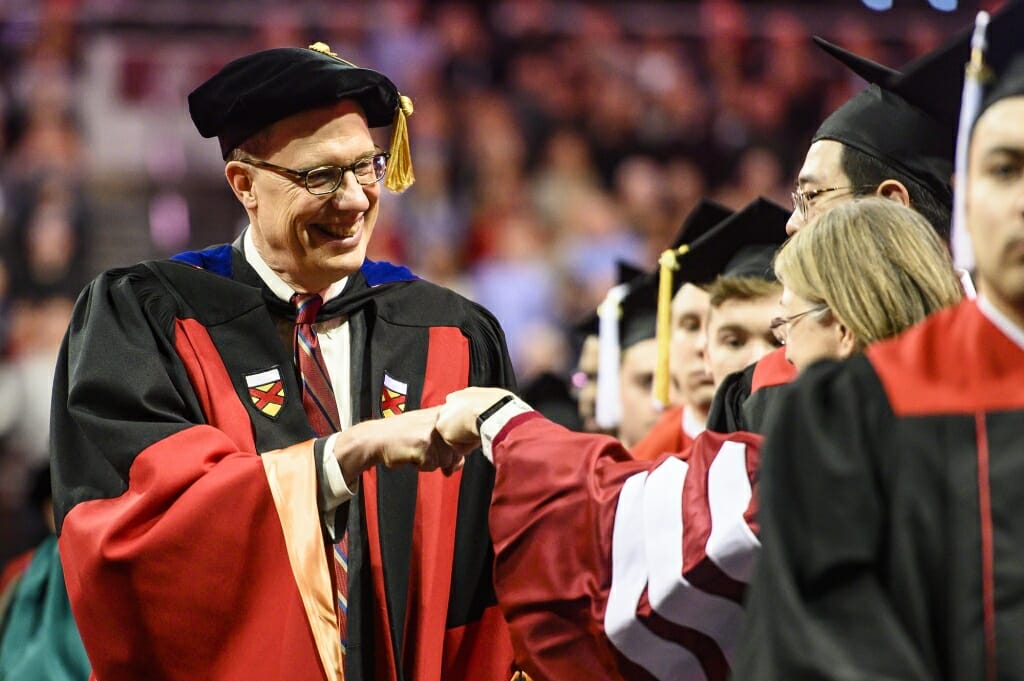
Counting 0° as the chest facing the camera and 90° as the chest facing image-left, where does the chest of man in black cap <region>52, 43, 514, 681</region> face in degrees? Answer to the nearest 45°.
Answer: approximately 315°

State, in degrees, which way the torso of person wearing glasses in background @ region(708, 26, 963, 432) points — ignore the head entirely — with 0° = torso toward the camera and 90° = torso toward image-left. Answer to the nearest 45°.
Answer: approximately 90°

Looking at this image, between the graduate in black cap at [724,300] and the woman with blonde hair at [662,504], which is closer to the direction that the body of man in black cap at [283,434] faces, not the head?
the woman with blonde hair

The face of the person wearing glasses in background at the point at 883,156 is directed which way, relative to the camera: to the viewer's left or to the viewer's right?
to the viewer's left

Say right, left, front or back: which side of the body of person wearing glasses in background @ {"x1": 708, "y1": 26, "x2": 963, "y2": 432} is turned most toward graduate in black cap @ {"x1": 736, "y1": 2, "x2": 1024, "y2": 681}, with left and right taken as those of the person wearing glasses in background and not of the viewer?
left

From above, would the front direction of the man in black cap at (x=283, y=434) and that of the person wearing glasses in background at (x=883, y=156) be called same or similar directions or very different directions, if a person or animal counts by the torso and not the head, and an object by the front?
very different directions

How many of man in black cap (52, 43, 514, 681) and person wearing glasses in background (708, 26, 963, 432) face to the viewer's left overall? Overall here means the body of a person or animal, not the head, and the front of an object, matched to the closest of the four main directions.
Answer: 1

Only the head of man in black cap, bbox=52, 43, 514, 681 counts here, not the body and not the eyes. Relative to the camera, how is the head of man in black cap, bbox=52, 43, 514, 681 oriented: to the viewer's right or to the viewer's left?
to the viewer's right

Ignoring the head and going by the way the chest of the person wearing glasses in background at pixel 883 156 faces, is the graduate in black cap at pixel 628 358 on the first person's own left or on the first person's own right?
on the first person's own right
